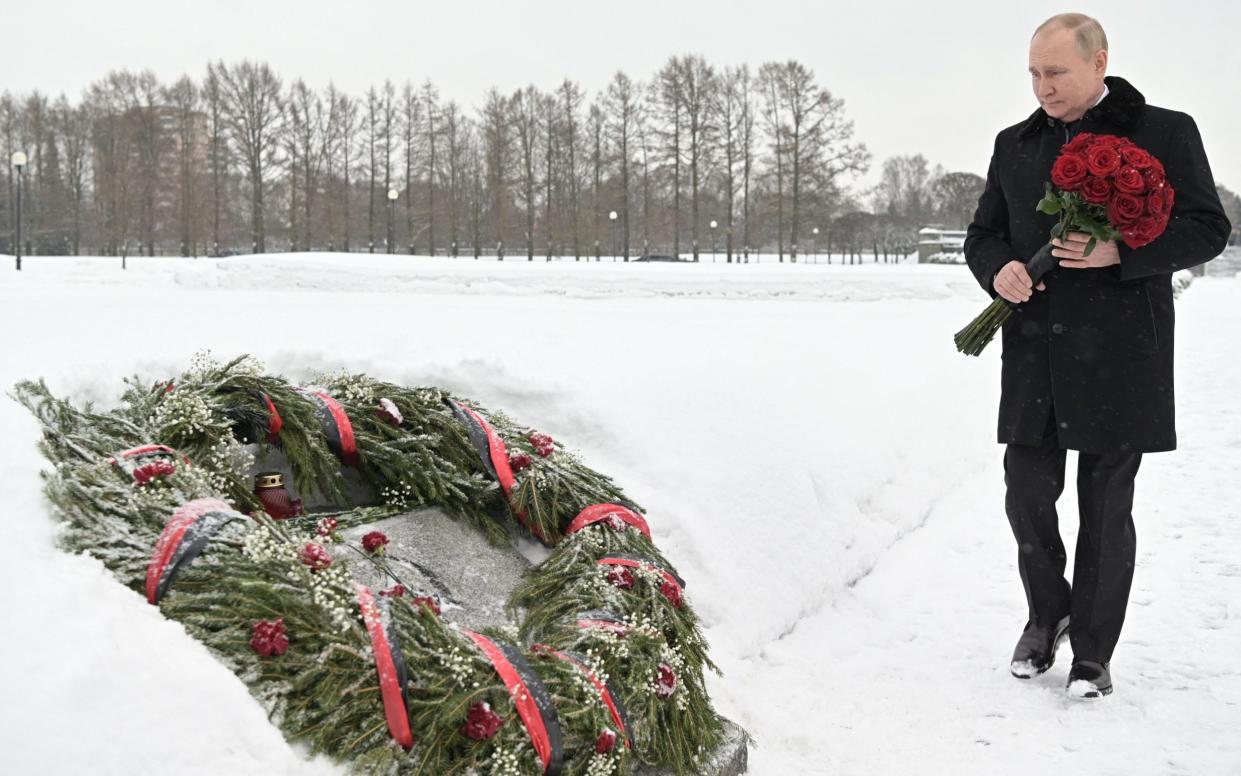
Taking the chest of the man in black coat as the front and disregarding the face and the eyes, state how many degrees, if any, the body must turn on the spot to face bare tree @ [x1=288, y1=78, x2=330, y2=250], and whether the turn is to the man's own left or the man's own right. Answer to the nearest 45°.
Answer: approximately 90° to the man's own right

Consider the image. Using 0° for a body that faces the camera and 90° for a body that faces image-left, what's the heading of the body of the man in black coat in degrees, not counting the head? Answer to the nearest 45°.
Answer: approximately 45°

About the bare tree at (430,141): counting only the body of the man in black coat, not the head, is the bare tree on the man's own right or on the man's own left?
on the man's own right

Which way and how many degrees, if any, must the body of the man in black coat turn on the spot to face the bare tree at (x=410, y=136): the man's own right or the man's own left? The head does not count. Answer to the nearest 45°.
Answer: approximately 90° to the man's own right

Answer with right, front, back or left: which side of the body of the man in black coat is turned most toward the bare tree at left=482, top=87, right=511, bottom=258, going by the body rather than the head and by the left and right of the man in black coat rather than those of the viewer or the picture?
right
